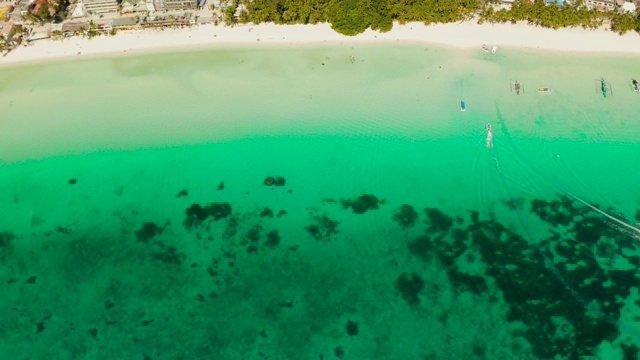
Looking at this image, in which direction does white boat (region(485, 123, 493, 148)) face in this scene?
away from the camera

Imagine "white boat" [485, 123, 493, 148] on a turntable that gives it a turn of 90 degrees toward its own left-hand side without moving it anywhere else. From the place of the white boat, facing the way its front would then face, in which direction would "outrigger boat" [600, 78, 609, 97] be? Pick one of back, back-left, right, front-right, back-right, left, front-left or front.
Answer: back-right
